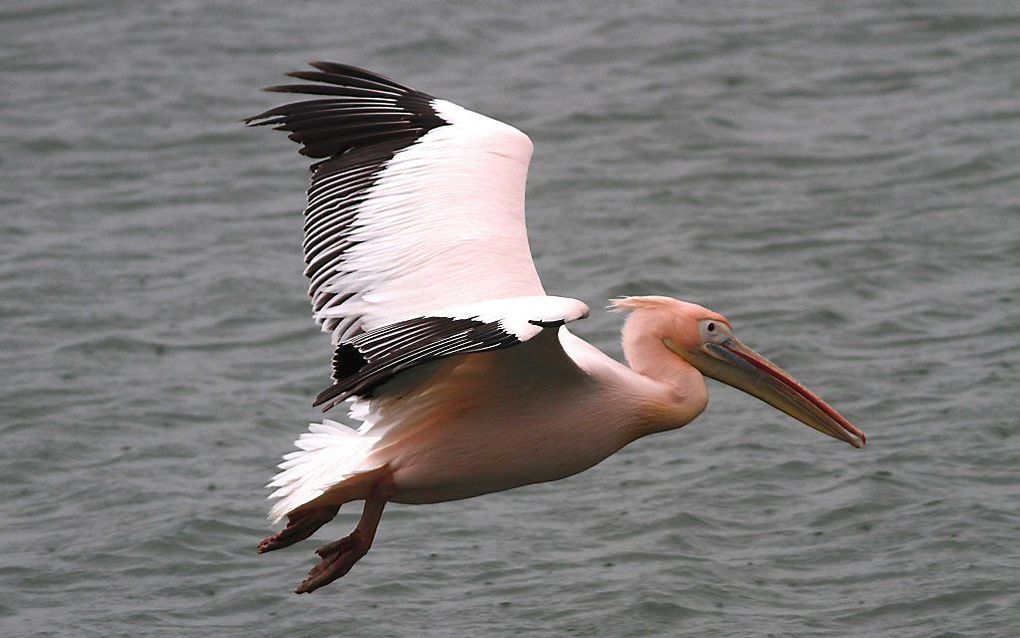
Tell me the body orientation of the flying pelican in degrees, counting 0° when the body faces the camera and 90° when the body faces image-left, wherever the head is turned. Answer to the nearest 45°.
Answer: approximately 270°
